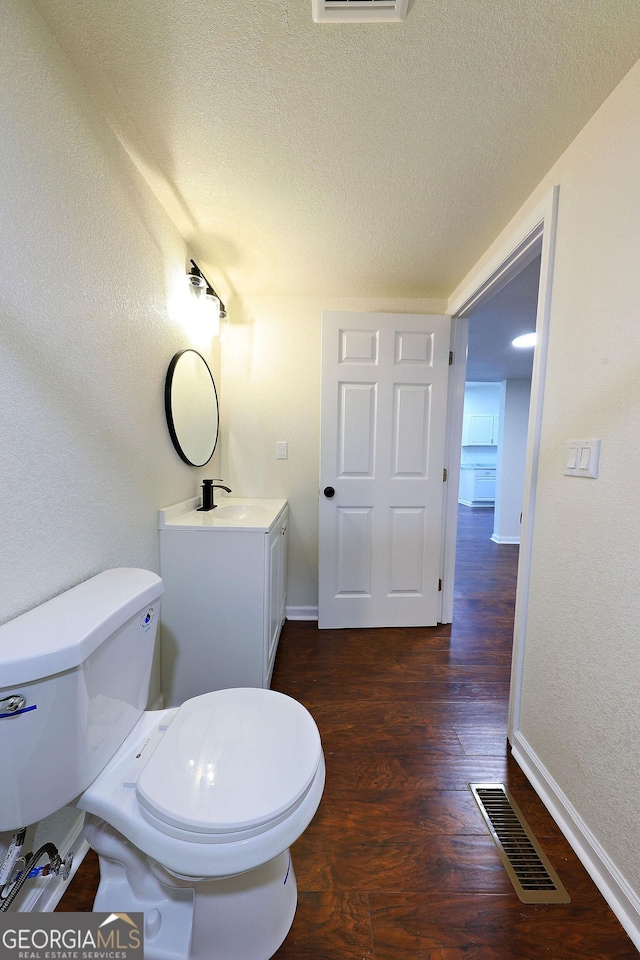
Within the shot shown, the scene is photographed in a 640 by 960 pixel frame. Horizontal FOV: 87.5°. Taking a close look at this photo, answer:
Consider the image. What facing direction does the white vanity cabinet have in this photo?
to the viewer's right

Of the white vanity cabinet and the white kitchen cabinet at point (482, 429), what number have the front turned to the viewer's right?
1

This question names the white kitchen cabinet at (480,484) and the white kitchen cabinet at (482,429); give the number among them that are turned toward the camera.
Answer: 2

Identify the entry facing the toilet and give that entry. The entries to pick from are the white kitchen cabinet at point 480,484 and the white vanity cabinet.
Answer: the white kitchen cabinet

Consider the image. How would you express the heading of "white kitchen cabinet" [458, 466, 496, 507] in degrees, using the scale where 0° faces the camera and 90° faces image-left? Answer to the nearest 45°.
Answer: approximately 0°

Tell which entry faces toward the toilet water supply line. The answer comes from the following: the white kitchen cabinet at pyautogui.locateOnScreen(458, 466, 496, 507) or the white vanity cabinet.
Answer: the white kitchen cabinet

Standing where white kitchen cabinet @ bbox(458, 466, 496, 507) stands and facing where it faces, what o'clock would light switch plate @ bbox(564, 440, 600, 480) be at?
The light switch plate is roughly at 12 o'clock from the white kitchen cabinet.

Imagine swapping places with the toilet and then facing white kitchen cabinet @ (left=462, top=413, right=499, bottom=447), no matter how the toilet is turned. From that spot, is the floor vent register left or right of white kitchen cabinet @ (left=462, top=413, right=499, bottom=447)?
right
